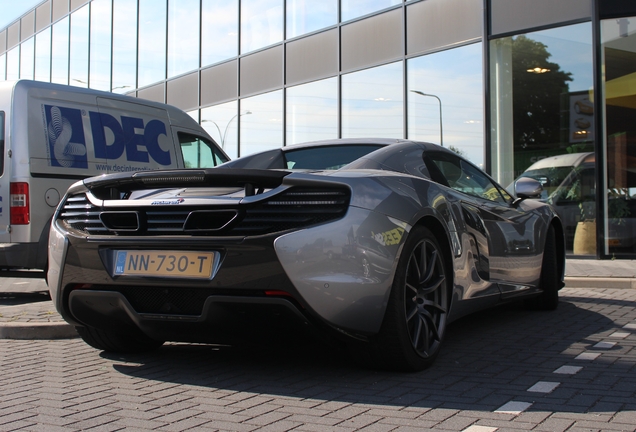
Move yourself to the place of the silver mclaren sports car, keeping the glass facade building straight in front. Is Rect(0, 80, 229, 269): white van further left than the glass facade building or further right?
left

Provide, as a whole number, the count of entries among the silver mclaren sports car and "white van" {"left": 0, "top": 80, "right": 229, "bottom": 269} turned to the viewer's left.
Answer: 0

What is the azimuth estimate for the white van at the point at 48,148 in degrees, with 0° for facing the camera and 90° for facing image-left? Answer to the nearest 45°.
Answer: approximately 225°

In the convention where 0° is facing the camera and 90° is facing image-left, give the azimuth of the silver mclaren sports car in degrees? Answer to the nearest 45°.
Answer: approximately 225°

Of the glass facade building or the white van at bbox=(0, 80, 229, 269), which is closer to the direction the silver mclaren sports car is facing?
the glass facade building

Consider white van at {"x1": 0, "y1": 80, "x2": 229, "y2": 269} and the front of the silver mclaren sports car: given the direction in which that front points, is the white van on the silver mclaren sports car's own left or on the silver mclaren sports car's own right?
on the silver mclaren sports car's own left

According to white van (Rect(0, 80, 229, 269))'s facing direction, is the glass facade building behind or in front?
in front

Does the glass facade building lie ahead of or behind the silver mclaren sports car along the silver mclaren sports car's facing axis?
ahead
